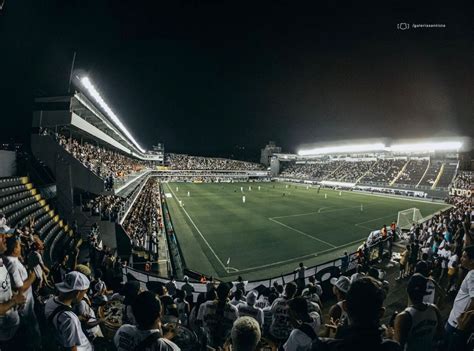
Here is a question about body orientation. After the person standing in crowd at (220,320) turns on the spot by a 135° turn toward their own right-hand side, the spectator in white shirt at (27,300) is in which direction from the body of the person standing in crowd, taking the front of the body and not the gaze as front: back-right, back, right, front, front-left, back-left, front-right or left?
back-right

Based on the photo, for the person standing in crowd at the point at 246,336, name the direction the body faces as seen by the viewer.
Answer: away from the camera

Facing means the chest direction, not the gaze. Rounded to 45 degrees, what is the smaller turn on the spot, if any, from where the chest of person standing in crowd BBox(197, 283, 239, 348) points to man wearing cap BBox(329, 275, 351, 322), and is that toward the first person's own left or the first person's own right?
approximately 90° to the first person's own right

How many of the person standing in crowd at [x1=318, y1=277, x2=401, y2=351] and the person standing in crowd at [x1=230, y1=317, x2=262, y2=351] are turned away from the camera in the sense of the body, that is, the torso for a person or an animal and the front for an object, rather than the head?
2

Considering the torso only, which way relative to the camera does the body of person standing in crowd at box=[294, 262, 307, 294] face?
away from the camera

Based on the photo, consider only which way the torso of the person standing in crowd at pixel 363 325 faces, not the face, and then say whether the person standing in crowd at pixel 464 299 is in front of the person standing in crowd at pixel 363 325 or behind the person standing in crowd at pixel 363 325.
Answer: in front

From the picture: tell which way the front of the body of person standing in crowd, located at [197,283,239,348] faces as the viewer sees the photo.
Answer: away from the camera

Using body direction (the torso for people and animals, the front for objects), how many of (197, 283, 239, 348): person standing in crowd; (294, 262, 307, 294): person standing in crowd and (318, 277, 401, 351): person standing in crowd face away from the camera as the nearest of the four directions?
3

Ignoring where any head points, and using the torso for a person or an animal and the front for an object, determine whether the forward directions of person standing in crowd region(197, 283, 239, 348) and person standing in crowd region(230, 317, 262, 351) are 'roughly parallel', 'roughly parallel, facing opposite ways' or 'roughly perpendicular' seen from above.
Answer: roughly parallel

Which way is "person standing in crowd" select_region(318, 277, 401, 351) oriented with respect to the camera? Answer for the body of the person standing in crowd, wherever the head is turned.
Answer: away from the camera

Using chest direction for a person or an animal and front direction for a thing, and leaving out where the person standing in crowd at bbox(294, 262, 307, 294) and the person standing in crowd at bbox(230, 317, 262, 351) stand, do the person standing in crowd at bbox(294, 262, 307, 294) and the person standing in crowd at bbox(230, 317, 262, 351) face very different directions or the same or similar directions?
same or similar directions

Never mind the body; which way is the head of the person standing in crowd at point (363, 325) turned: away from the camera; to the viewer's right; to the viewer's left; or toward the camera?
away from the camera

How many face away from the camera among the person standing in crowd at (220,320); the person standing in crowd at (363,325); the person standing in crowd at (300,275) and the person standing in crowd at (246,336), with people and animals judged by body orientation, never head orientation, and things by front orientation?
4

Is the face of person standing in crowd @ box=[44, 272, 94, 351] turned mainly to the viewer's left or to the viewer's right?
to the viewer's right
